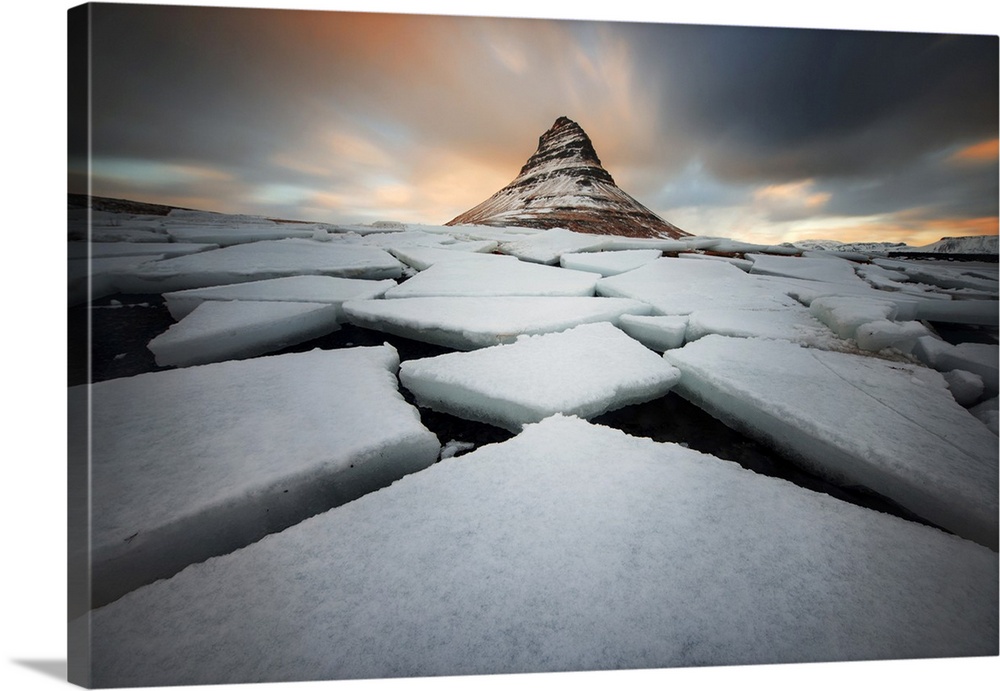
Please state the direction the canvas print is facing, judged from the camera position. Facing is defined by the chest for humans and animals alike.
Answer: facing the viewer and to the right of the viewer
